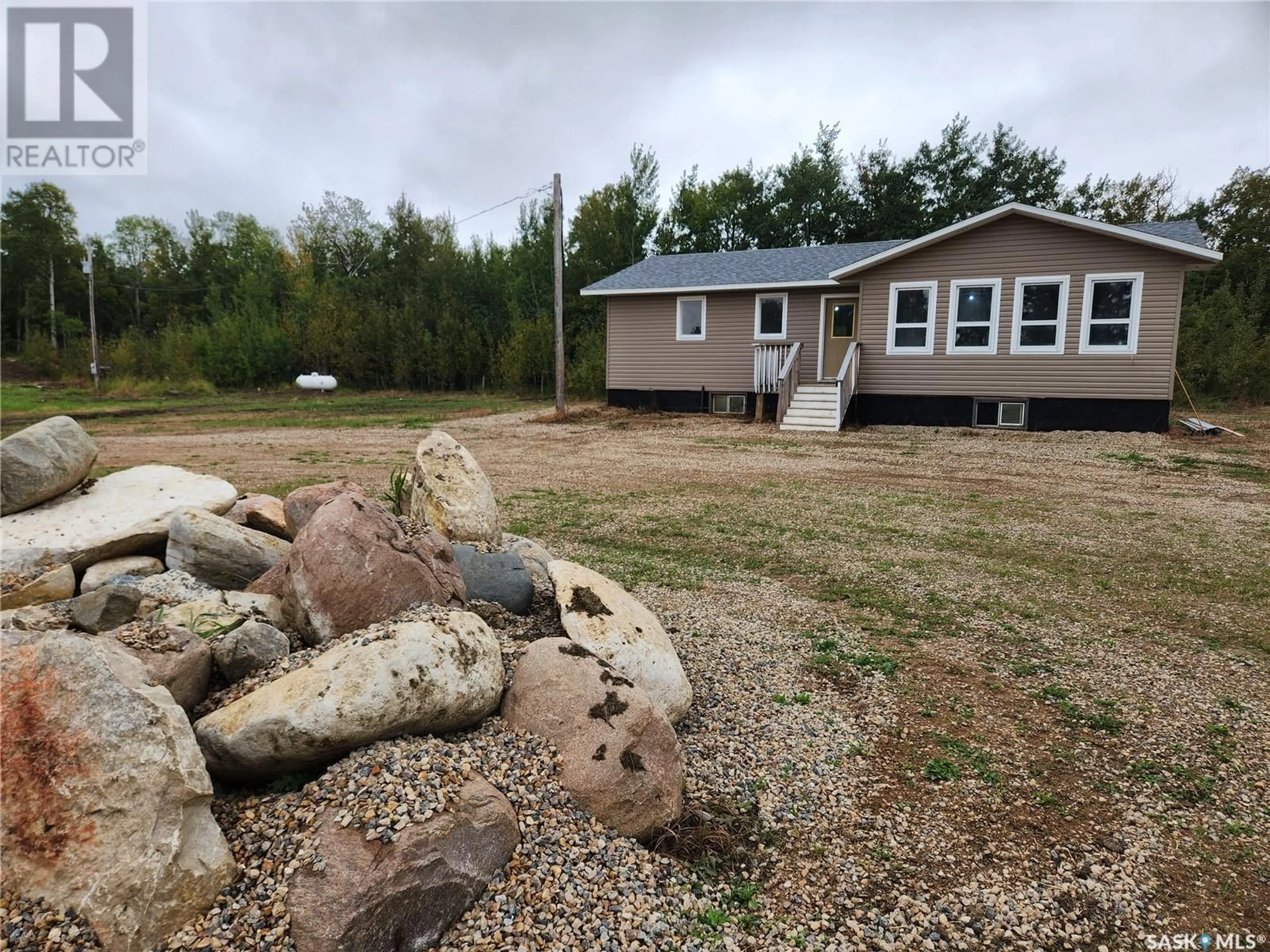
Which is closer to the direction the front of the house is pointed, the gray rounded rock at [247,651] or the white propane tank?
the gray rounded rock

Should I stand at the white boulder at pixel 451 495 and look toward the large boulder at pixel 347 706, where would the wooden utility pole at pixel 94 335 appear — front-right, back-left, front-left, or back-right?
back-right

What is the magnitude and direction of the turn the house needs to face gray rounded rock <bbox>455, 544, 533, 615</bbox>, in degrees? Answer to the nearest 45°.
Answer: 0° — it already faces it

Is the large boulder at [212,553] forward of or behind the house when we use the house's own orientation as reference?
forward

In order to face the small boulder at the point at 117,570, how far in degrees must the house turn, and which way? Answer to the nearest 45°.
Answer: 0° — it already faces it

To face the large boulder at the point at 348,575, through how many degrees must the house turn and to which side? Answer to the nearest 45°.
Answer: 0° — it already faces it

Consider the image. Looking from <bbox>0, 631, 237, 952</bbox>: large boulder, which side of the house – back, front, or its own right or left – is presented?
front

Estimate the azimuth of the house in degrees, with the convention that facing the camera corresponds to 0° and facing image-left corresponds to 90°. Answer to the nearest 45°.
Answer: approximately 0°

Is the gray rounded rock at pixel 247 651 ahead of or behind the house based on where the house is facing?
ahead

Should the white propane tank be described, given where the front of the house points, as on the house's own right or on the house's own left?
on the house's own right

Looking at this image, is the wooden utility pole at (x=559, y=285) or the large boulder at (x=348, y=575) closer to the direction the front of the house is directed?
the large boulder

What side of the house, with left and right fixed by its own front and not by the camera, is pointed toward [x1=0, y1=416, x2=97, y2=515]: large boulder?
front
